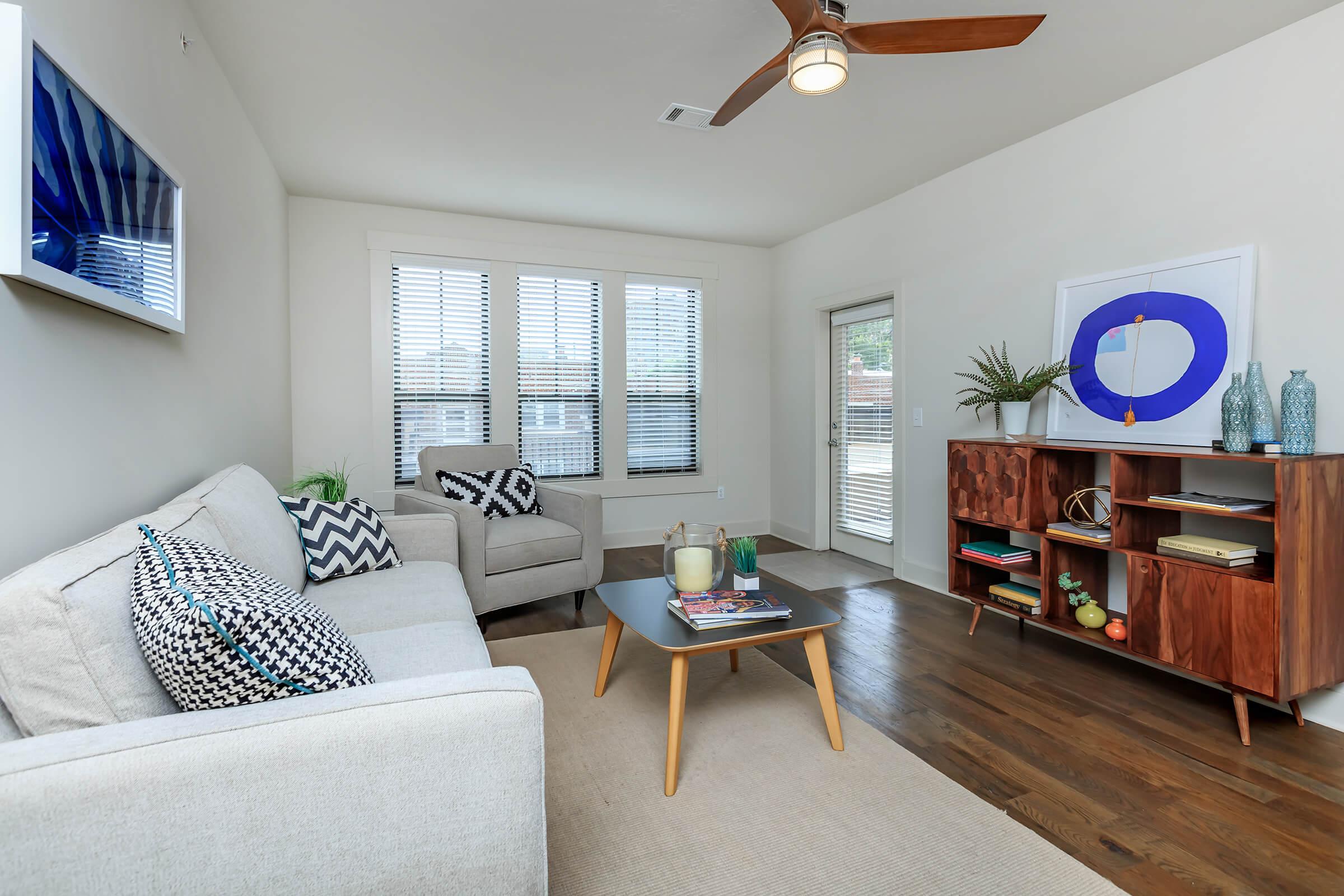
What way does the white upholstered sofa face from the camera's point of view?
to the viewer's right

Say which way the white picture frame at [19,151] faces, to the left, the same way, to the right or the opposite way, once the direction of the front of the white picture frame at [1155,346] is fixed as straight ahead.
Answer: the opposite way

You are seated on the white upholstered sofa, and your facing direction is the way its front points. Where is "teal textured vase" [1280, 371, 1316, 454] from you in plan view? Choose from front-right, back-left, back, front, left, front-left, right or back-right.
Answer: front

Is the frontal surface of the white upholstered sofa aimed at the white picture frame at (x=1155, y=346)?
yes

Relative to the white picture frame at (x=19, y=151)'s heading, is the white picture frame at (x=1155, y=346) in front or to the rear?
in front

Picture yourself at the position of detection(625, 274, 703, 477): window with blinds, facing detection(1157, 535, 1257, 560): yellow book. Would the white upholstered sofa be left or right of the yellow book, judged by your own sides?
right

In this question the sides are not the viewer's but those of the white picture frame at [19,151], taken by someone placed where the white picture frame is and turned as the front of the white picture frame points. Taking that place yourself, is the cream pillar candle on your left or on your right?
on your left

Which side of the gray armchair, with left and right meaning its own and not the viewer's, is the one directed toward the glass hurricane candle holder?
front

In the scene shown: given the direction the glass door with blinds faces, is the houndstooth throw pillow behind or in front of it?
in front

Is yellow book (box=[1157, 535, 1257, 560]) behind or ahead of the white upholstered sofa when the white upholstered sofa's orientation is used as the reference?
ahead

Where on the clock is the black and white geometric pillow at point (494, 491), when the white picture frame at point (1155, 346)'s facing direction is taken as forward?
The black and white geometric pillow is roughly at 1 o'clock from the white picture frame.

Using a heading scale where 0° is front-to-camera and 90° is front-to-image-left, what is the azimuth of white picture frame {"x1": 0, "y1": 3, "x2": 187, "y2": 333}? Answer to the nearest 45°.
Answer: approximately 315°

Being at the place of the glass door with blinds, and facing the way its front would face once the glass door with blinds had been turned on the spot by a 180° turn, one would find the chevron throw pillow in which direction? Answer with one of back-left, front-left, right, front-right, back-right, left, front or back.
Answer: back

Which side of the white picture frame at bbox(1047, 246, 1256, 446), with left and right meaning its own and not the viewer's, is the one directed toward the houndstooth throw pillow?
front

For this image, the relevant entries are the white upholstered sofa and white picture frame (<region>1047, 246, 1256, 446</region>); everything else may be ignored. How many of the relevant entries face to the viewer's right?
1
